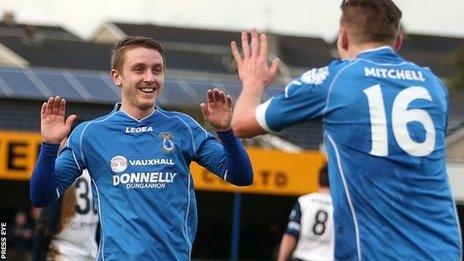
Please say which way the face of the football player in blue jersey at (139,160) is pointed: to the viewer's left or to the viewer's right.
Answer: to the viewer's right

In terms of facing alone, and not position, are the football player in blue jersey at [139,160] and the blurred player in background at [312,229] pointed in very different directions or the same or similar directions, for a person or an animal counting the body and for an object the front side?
very different directions

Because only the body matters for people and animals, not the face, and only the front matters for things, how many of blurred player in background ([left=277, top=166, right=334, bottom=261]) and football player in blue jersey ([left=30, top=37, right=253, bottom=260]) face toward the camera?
1

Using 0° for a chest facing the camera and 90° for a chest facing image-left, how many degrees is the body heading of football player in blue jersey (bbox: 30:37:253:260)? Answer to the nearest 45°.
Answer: approximately 0°

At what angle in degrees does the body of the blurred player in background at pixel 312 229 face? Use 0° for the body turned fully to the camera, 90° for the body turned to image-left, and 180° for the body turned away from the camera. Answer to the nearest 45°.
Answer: approximately 180°

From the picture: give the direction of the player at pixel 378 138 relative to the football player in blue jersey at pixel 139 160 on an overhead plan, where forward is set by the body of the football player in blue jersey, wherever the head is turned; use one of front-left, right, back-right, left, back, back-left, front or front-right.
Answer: front-left

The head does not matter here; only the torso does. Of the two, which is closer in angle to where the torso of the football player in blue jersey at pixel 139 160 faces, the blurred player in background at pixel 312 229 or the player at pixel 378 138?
the player

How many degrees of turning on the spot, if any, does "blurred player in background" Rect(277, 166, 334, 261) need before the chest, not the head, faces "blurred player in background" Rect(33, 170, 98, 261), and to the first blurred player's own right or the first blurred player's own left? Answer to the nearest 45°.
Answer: approximately 135° to the first blurred player's own left

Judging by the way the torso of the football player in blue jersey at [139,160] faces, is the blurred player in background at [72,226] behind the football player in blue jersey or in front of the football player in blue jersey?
behind

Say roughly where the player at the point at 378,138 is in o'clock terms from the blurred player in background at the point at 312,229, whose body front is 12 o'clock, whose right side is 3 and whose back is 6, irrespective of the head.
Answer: The player is roughly at 6 o'clock from the blurred player in background.
